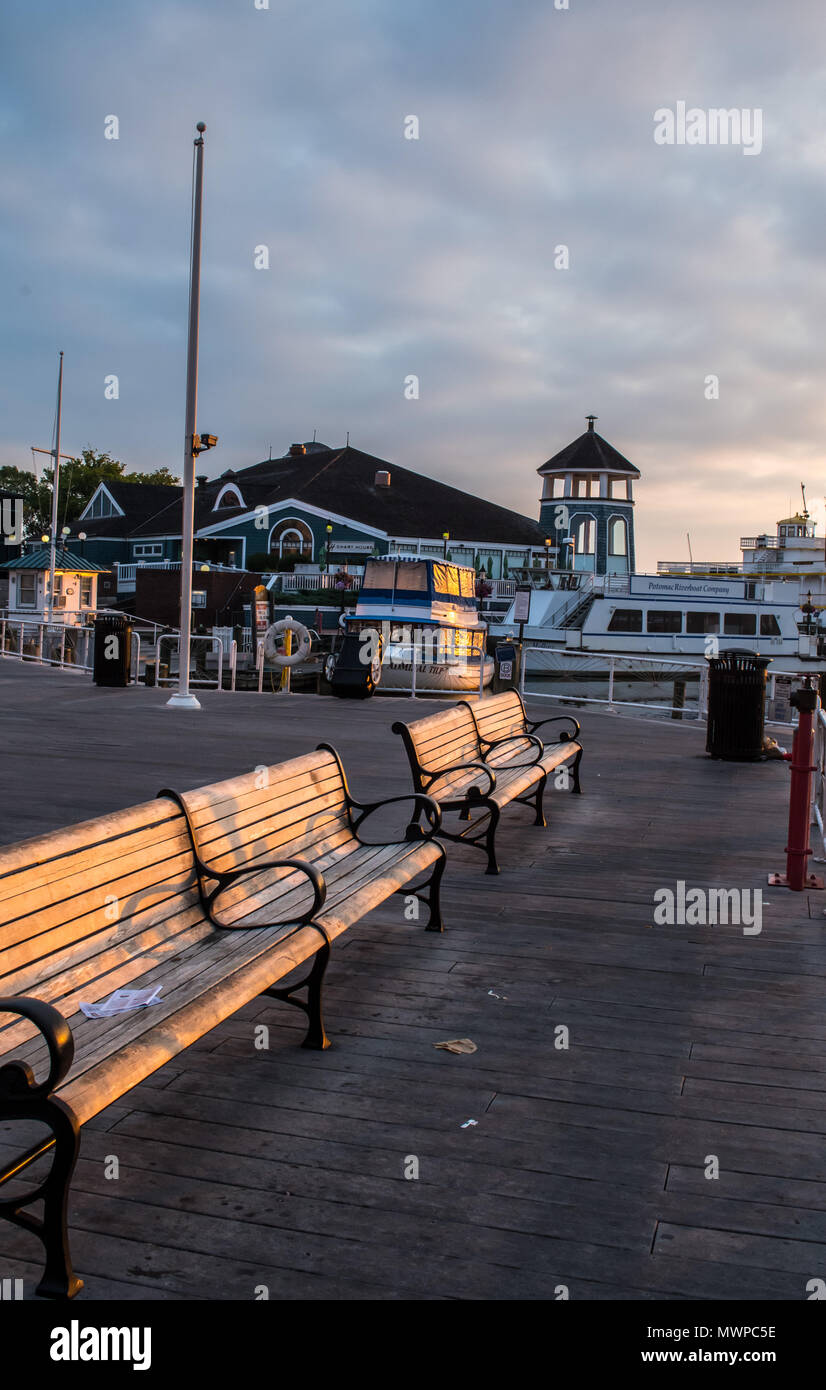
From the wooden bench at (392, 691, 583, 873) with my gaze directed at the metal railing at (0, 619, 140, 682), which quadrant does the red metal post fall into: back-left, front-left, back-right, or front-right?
back-right

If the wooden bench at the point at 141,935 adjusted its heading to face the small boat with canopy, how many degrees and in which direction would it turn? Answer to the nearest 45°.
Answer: approximately 135° to its left

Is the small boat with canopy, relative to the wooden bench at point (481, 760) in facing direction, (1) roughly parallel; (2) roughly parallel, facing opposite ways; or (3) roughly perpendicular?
roughly perpendicular

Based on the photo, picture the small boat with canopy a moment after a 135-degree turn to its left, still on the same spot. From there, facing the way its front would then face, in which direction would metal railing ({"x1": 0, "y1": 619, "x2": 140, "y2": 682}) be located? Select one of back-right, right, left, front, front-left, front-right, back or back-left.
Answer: front

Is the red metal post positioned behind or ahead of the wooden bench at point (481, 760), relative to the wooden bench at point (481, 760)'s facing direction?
ahead

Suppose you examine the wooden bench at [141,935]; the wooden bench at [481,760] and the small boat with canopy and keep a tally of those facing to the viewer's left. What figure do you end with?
0

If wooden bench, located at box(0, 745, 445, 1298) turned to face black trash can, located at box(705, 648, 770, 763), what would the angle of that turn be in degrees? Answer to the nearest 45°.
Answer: approximately 90° to its left

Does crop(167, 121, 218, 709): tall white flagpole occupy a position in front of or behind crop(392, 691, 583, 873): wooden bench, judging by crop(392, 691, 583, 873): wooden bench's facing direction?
behind

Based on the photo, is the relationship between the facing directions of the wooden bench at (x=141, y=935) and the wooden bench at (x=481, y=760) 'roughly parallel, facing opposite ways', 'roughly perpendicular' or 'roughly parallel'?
roughly parallel

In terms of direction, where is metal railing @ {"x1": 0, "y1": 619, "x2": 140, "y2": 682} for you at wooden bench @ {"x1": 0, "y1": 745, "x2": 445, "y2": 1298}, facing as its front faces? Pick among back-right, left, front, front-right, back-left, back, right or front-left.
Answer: back-left

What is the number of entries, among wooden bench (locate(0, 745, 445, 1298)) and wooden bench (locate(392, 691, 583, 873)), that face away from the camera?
0

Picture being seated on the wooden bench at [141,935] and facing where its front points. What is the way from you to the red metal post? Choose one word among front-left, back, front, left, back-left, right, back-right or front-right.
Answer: left

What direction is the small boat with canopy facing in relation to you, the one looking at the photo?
facing away from the viewer and to the right of the viewer

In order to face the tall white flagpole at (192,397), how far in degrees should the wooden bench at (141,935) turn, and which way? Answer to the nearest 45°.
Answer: approximately 135° to its left
